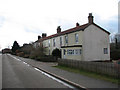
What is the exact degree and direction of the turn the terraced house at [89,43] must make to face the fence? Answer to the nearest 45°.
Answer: approximately 45° to its left

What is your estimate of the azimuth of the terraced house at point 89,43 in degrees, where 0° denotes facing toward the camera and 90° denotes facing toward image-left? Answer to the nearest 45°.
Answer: approximately 45°
